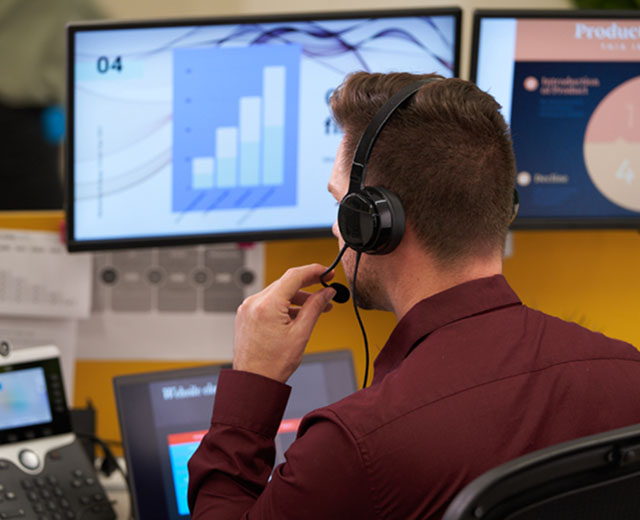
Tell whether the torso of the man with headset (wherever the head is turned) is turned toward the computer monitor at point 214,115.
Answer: yes

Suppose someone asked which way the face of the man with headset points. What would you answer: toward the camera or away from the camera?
away from the camera

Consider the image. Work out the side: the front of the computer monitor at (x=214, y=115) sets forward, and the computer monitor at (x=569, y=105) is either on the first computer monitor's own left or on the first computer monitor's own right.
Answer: on the first computer monitor's own left

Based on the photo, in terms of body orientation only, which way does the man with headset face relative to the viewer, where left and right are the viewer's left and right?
facing away from the viewer and to the left of the viewer

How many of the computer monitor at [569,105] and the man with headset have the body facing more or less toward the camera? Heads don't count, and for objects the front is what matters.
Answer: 1

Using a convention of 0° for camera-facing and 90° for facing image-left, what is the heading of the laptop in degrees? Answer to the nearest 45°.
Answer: approximately 0°

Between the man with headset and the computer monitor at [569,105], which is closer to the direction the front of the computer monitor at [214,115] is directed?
the man with headset
